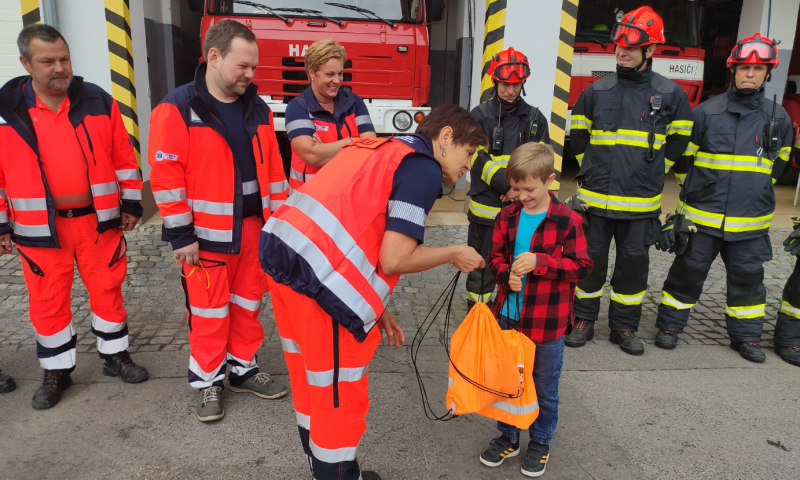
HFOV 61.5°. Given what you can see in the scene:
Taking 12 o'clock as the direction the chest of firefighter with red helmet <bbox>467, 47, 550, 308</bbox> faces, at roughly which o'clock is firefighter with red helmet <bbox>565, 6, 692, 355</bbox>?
firefighter with red helmet <bbox>565, 6, 692, 355</bbox> is roughly at 9 o'clock from firefighter with red helmet <bbox>467, 47, 550, 308</bbox>.

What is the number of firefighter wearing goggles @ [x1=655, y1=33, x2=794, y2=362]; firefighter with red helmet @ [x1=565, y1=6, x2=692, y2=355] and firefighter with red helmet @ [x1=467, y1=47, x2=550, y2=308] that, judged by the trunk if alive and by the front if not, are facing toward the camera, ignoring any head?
3

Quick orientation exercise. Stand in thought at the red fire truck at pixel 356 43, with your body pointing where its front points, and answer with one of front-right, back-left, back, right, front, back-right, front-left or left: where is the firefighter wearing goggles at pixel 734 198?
front-left

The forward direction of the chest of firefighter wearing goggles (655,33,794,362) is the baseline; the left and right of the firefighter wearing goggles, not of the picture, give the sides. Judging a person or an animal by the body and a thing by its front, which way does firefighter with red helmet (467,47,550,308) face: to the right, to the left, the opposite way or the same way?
the same way

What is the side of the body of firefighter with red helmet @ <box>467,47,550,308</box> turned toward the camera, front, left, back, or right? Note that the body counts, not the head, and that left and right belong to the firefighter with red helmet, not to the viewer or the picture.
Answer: front

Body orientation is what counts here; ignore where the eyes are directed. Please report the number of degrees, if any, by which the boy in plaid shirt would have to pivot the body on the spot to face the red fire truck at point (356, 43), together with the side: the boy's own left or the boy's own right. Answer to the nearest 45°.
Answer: approximately 90° to the boy's own right

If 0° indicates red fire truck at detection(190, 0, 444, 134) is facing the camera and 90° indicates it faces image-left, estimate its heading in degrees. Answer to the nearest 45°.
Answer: approximately 0°

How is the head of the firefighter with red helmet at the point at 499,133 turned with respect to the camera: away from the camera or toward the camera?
toward the camera

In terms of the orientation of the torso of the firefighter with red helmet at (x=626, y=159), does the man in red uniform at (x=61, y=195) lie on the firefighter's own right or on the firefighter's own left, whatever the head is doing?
on the firefighter's own right

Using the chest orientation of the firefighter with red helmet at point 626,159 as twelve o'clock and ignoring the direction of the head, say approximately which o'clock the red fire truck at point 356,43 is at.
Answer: The red fire truck is roughly at 4 o'clock from the firefighter with red helmet.

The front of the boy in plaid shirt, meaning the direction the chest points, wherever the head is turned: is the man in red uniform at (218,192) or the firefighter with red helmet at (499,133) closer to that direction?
the man in red uniform

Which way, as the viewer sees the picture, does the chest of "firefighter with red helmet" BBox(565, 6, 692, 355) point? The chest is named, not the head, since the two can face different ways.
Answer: toward the camera

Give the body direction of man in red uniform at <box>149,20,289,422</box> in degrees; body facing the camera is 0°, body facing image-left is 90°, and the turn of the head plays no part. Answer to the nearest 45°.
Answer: approximately 315°

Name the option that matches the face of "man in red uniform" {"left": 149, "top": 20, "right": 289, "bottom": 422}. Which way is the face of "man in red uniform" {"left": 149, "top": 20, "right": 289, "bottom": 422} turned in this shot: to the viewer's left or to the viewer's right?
to the viewer's right

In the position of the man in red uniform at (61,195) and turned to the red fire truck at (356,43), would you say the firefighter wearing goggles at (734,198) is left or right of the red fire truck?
right

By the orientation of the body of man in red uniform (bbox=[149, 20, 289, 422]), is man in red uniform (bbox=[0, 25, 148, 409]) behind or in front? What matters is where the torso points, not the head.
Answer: behind

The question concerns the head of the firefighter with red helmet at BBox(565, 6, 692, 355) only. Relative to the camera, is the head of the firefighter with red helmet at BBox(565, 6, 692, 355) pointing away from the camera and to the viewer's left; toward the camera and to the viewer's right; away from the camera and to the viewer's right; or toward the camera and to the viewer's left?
toward the camera and to the viewer's left

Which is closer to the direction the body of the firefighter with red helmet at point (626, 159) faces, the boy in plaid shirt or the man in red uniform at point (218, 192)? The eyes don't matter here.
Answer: the boy in plaid shirt

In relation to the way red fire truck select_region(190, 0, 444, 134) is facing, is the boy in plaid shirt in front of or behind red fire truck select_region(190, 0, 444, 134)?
in front

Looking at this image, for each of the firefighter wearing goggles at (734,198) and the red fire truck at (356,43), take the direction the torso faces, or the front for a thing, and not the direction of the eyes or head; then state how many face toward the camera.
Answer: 2
